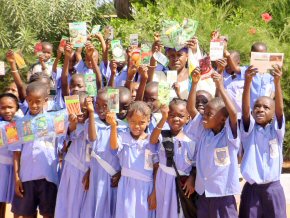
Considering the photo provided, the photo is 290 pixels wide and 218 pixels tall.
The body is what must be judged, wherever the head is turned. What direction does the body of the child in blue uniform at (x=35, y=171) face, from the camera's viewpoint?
toward the camera

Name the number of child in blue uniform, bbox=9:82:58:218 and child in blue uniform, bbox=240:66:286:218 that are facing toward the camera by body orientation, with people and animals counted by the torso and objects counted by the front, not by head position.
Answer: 2

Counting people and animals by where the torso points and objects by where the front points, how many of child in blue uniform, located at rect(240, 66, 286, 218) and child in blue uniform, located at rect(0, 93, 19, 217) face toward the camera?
2

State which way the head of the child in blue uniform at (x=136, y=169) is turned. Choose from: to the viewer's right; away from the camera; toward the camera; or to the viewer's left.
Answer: toward the camera

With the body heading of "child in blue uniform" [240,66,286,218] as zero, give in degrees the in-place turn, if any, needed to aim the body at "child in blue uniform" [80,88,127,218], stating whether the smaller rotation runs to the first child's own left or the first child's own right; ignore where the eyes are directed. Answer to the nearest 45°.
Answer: approximately 90° to the first child's own right

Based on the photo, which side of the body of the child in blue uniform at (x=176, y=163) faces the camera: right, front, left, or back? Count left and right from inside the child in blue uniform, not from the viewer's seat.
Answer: front

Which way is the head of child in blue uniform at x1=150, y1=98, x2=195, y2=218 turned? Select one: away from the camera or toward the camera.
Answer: toward the camera

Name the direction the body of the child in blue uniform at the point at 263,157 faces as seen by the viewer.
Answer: toward the camera

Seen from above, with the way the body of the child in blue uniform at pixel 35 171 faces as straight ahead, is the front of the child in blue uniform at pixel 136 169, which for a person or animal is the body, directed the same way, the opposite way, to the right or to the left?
the same way

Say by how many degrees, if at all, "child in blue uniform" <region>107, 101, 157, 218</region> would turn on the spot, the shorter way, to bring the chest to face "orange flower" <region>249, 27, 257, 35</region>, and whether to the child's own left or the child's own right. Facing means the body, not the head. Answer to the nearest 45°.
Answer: approximately 135° to the child's own left

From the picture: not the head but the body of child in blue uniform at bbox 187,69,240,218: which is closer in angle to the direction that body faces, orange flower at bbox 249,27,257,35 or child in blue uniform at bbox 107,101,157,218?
the child in blue uniform

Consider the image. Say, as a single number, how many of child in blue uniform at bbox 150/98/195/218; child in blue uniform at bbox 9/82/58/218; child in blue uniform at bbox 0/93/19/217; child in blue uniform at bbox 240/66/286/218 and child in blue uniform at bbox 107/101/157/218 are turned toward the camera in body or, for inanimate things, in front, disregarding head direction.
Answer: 5

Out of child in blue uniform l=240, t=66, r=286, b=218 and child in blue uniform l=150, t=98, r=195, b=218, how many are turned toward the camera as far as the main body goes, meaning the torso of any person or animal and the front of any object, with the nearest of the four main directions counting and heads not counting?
2

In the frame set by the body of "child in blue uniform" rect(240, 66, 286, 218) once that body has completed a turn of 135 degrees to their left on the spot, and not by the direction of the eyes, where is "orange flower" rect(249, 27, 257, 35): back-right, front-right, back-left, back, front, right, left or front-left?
front-left
